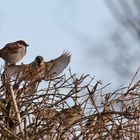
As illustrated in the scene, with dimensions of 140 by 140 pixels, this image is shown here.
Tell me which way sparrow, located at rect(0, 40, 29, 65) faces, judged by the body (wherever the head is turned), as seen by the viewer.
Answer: to the viewer's right
